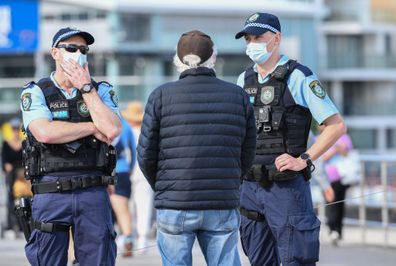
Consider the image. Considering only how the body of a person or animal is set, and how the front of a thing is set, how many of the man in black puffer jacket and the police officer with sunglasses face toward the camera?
1

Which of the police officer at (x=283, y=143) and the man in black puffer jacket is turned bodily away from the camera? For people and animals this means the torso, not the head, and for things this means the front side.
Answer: the man in black puffer jacket

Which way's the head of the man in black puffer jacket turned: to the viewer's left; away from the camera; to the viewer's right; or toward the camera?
away from the camera

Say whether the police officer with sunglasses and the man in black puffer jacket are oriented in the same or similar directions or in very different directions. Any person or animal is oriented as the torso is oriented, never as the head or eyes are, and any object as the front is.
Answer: very different directions

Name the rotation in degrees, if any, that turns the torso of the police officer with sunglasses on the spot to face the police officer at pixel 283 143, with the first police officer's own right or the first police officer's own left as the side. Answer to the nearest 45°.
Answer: approximately 90° to the first police officer's own left

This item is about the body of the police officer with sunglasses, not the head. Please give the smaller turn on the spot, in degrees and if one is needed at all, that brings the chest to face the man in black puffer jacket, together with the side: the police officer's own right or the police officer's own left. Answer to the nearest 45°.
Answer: approximately 45° to the police officer's own left

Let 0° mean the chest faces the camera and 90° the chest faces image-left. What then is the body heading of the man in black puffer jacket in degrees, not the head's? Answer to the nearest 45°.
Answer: approximately 180°

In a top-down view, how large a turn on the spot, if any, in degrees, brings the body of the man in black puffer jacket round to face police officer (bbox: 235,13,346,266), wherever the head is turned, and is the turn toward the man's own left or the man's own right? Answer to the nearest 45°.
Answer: approximately 45° to the man's own right
